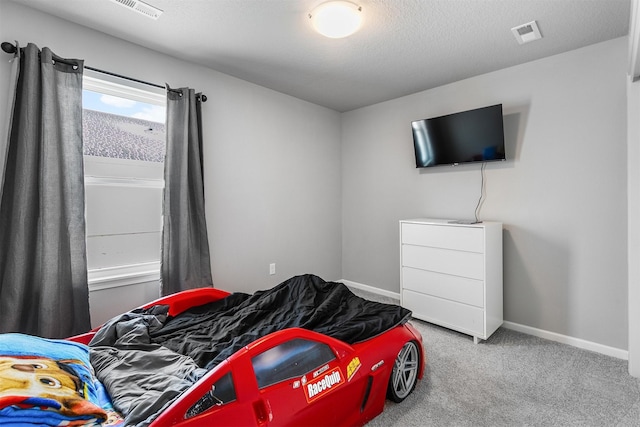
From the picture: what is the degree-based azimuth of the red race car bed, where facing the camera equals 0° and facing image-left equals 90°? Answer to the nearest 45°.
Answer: approximately 225°

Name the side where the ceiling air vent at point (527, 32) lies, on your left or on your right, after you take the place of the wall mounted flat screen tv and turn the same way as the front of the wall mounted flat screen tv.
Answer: on your left

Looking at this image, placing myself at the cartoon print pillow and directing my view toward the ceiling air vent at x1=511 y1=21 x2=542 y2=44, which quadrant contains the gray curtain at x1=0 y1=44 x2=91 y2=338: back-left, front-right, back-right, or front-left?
back-left

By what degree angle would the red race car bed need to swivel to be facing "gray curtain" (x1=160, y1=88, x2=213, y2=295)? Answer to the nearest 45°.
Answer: approximately 45° to its left

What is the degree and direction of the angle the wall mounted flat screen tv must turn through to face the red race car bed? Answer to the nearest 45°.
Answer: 0° — it already faces it
